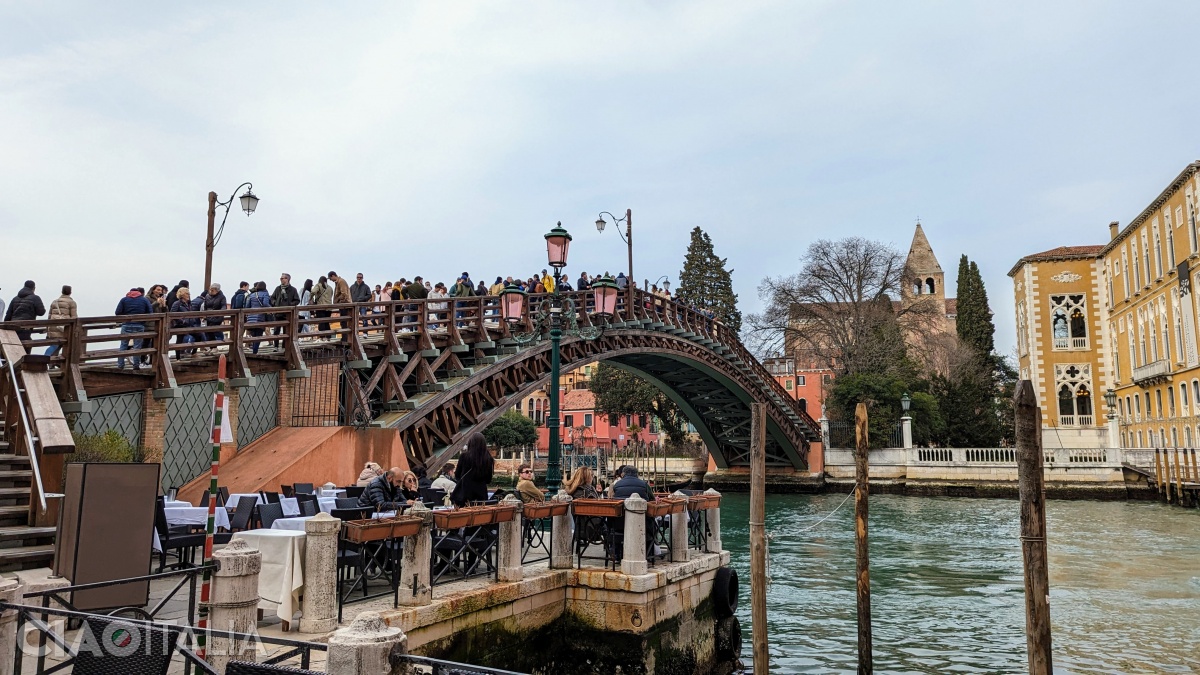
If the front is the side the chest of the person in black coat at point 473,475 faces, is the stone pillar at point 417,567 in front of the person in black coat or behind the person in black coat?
behind

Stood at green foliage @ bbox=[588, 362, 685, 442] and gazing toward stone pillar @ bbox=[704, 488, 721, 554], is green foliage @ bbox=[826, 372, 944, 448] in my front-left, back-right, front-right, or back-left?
front-left

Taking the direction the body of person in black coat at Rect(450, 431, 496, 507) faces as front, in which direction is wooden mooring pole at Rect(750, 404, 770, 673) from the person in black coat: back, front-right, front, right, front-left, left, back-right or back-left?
right

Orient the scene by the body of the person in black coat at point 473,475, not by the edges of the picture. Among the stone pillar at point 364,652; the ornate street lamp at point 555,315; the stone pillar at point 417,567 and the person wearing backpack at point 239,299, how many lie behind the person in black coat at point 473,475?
2

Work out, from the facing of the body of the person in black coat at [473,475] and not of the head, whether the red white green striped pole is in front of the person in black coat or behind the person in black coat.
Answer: behind

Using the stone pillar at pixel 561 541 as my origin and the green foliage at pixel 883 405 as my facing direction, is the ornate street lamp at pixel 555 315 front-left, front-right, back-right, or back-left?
front-left

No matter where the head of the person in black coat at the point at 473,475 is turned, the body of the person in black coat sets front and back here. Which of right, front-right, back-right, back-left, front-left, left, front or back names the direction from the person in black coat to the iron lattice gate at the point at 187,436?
front-left

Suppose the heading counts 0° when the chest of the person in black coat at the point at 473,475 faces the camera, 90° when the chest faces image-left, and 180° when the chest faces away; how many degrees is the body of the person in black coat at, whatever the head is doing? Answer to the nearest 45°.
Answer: approximately 180°

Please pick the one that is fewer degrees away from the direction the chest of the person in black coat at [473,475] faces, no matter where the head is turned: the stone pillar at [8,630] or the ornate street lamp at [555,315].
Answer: the ornate street lamp

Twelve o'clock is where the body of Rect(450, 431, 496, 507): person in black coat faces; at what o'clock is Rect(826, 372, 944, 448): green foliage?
The green foliage is roughly at 1 o'clock from the person in black coat.

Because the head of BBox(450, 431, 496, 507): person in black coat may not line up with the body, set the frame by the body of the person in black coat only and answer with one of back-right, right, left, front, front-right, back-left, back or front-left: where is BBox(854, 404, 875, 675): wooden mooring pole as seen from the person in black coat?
right

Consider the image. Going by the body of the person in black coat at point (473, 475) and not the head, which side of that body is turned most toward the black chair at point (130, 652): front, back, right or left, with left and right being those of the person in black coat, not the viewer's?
back

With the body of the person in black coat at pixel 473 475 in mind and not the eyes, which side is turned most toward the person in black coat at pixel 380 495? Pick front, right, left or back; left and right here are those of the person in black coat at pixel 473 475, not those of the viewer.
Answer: left

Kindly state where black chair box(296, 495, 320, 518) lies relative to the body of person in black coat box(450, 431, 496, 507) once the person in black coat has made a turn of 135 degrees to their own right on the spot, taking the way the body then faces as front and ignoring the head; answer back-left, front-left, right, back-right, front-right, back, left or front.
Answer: back-right

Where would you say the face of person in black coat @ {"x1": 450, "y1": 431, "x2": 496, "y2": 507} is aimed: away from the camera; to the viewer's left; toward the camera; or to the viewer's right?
away from the camera

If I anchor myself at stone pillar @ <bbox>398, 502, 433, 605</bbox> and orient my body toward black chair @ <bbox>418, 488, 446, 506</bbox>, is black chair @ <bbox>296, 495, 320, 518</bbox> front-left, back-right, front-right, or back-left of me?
front-left

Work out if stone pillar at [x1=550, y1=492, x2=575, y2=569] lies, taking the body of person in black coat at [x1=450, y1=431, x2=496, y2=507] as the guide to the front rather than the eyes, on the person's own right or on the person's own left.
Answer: on the person's own right
